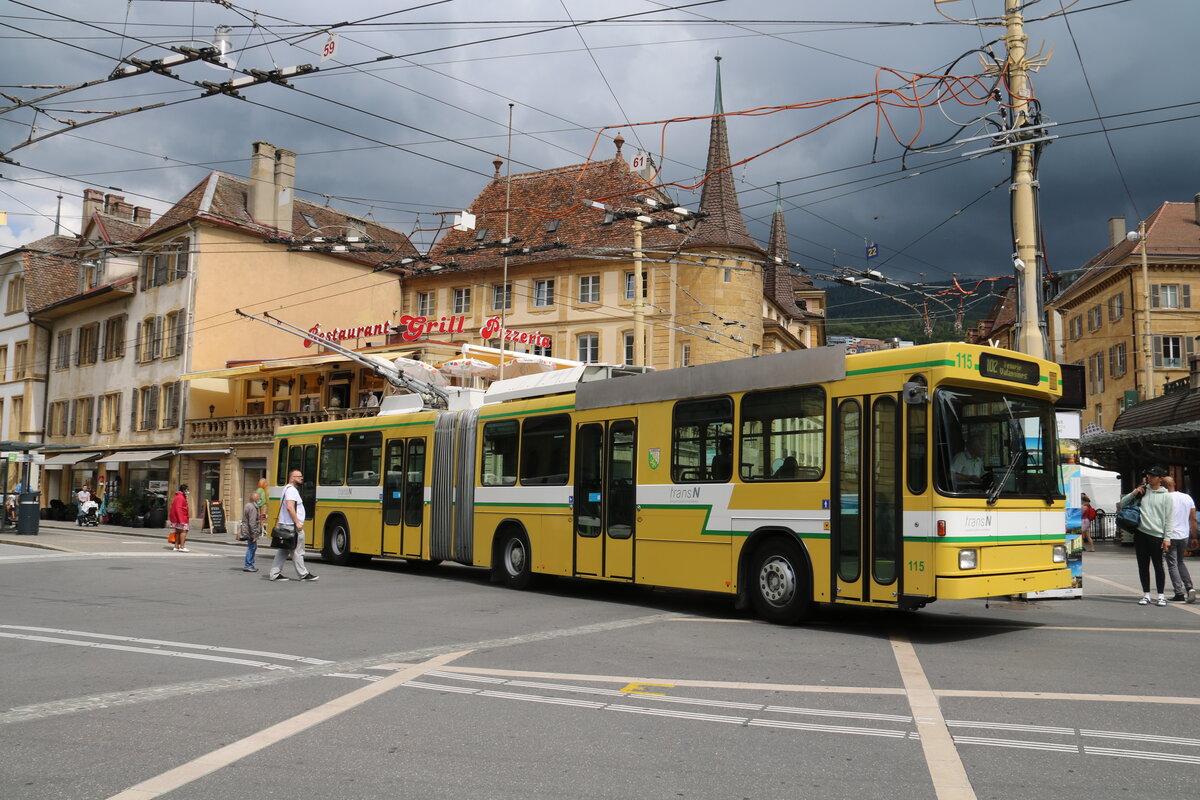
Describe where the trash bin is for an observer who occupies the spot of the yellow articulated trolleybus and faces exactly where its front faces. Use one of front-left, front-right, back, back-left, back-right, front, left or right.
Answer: back

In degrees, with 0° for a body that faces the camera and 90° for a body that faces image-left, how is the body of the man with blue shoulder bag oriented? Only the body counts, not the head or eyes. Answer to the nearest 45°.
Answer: approximately 0°

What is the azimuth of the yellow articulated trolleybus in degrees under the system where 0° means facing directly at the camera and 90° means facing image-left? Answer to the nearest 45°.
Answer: approximately 315°

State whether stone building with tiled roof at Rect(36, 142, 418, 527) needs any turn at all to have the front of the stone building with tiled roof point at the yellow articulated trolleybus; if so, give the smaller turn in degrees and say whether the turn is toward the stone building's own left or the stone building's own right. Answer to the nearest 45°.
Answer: approximately 45° to the stone building's own left

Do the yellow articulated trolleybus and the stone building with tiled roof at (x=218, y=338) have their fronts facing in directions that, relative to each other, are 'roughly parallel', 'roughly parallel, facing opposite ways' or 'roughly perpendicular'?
roughly perpendicular

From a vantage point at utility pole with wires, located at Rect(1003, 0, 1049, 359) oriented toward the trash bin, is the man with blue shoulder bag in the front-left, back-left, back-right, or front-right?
back-left

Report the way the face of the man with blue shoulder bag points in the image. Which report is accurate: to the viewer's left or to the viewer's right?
to the viewer's left

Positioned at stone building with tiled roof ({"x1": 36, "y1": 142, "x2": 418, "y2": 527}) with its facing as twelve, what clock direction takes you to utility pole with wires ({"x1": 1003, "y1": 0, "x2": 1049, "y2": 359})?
The utility pole with wires is roughly at 10 o'clock from the stone building with tiled roof.
